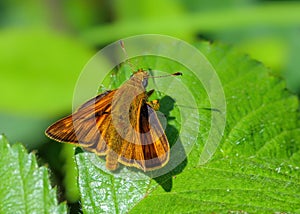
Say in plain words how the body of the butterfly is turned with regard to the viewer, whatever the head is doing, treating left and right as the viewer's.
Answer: facing away from the viewer and to the right of the viewer
